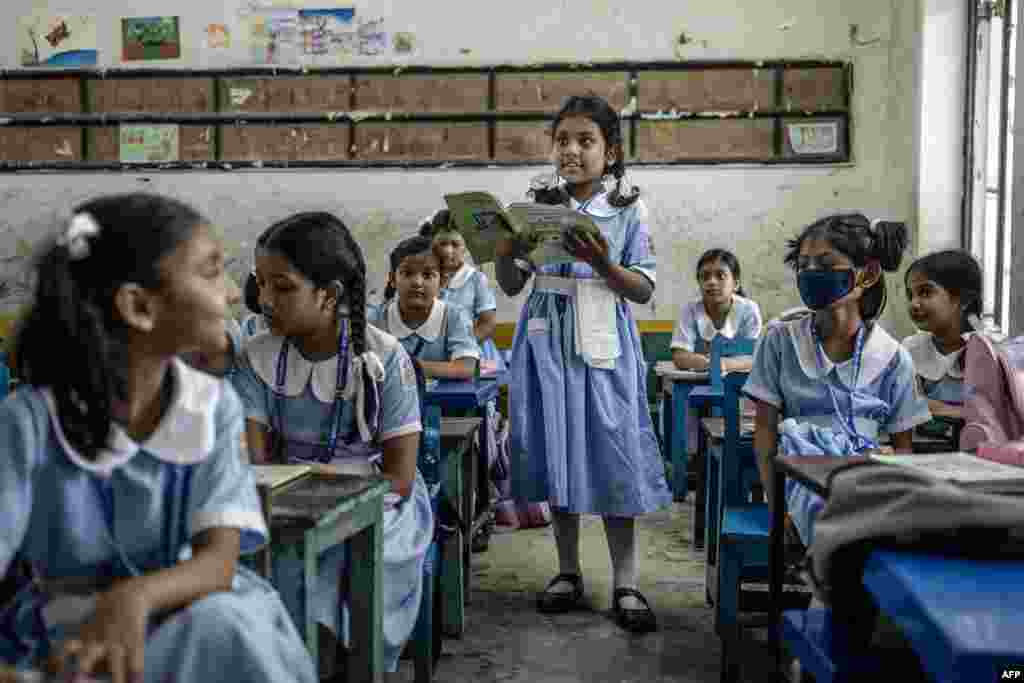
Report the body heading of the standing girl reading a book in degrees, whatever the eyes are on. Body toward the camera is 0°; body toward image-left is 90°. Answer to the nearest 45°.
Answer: approximately 45°

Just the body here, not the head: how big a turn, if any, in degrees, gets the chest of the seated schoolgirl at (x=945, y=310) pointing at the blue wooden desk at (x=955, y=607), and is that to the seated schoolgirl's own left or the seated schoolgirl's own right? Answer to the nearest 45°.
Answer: approximately 45° to the seated schoolgirl's own left

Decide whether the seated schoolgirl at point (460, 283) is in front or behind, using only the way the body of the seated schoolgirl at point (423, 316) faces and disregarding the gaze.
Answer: behind

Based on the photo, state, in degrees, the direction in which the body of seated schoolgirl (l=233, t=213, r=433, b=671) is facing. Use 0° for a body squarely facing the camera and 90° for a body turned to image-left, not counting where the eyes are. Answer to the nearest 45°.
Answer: approximately 45°

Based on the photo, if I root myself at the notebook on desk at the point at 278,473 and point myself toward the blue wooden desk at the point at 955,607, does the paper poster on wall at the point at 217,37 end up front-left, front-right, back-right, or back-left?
back-left

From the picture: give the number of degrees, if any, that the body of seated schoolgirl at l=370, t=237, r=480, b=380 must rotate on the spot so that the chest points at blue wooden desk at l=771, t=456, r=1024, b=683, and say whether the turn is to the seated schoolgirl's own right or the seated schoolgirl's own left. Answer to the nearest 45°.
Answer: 0° — they already face it

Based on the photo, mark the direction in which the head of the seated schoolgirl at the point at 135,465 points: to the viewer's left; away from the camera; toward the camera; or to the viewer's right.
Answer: to the viewer's right
